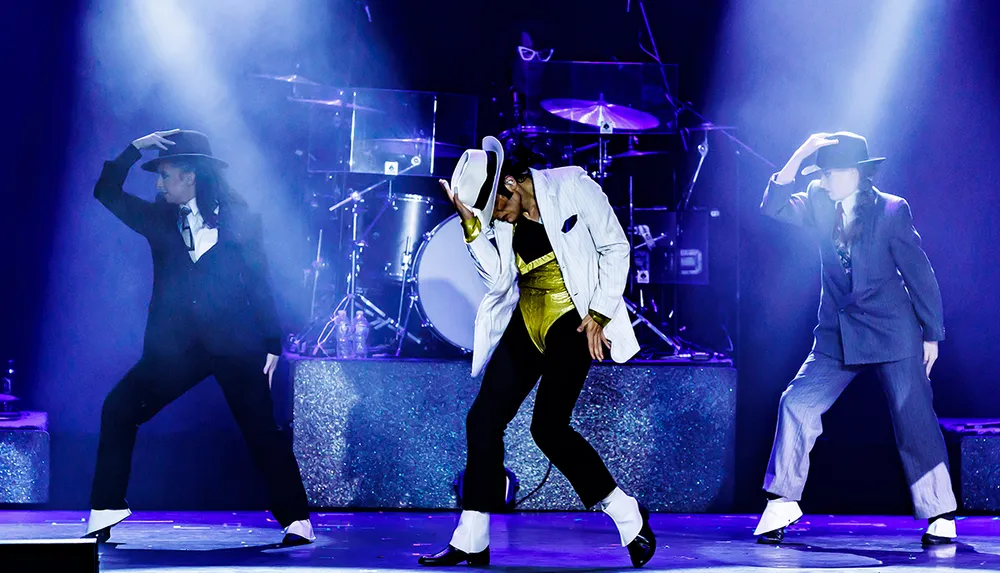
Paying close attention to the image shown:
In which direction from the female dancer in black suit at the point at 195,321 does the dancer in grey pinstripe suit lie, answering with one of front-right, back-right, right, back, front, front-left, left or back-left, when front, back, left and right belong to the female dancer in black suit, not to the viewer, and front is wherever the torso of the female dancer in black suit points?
back-left

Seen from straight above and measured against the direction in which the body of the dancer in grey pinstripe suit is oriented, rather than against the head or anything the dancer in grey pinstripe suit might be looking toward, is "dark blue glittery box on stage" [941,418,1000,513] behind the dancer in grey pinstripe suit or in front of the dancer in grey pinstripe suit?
behind

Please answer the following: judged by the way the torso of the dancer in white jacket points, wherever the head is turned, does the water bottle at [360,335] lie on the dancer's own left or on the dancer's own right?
on the dancer's own right

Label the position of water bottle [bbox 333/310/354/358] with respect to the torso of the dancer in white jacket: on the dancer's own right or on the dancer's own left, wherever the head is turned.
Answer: on the dancer's own right

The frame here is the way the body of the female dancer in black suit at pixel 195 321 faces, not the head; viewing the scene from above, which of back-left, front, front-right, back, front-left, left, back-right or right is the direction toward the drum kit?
back

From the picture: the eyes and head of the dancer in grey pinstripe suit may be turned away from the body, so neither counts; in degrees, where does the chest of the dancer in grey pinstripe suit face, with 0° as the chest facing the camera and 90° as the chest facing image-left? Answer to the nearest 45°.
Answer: approximately 45°

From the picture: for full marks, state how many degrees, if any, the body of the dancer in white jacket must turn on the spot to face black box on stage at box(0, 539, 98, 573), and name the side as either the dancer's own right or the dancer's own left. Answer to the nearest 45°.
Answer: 0° — they already face it
